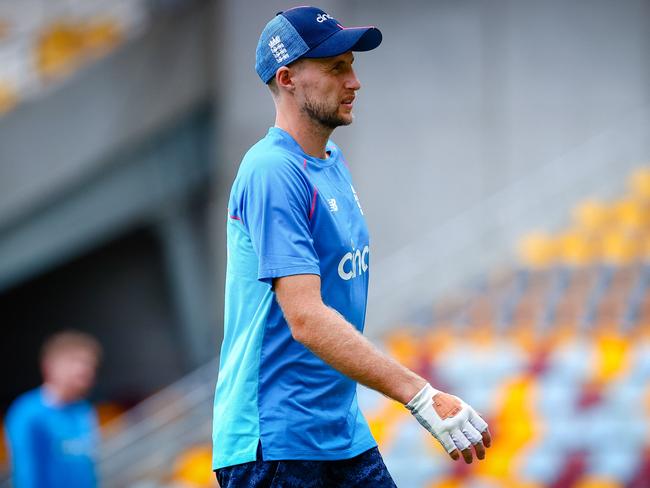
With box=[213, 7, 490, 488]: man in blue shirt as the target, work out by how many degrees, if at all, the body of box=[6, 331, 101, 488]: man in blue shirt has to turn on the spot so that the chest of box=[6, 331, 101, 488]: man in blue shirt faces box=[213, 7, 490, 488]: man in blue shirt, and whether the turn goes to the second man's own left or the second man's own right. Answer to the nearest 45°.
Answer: approximately 45° to the second man's own right

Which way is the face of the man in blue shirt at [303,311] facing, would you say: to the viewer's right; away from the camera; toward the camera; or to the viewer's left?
to the viewer's right

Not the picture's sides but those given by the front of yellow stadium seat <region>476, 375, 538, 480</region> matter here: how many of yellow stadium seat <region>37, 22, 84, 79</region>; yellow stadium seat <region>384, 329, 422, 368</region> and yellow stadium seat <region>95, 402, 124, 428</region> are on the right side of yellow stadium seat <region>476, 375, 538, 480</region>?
3

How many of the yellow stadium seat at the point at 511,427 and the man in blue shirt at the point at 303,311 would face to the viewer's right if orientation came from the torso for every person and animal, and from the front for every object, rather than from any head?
1

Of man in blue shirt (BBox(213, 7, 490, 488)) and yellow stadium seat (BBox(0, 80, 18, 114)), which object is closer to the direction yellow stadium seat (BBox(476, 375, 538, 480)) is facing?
the man in blue shirt

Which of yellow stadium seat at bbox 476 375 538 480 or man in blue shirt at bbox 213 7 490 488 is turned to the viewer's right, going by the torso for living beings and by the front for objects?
the man in blue shirt

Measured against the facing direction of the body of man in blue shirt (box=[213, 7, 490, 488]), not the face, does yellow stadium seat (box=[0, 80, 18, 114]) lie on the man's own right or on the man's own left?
on the man's own left

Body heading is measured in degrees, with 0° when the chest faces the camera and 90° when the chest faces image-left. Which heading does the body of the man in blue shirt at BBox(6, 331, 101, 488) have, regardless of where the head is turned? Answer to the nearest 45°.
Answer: approximately 315°

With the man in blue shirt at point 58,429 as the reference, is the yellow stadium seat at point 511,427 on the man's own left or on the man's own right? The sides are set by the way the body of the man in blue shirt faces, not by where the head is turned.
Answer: on the man's own left

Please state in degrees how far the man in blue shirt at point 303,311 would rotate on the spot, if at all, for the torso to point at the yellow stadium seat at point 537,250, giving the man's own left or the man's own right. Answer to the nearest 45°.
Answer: approximately 90° to the man's own left

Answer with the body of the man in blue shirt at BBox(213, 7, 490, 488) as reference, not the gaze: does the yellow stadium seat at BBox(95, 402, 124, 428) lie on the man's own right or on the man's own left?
on the man's own left

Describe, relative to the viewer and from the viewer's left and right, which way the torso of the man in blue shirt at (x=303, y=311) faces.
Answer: facing to the right of the viewer

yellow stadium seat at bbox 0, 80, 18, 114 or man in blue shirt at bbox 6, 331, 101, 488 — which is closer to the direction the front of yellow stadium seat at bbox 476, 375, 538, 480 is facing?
the man in blue shirt

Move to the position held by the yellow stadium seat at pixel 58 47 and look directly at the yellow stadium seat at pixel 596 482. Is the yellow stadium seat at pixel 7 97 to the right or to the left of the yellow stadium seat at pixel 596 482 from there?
right

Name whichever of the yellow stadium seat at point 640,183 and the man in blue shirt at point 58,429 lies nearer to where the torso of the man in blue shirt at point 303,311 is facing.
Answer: the yellow stadium seat

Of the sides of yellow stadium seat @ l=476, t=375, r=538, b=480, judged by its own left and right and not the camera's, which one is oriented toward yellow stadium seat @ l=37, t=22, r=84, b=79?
right

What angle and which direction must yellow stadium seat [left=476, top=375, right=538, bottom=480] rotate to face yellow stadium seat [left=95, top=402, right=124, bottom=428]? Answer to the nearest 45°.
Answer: approximately 90° to its right
